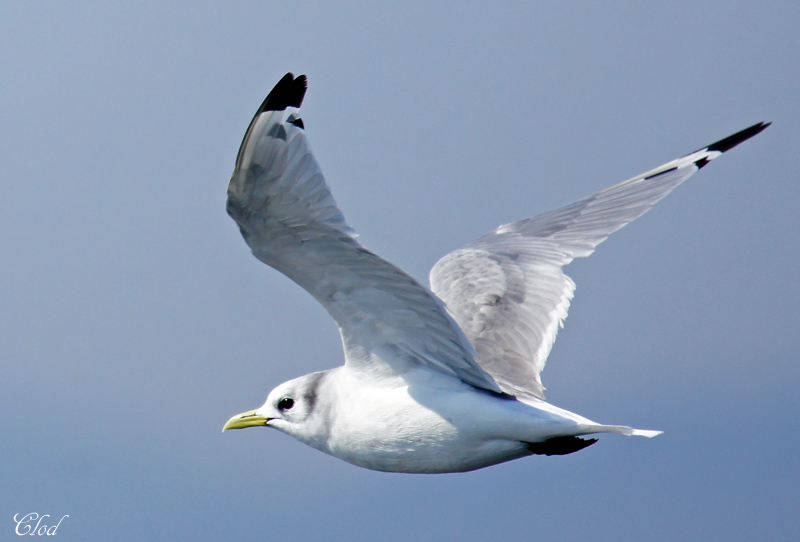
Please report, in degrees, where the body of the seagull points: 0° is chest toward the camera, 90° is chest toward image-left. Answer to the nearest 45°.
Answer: approximately 90°
